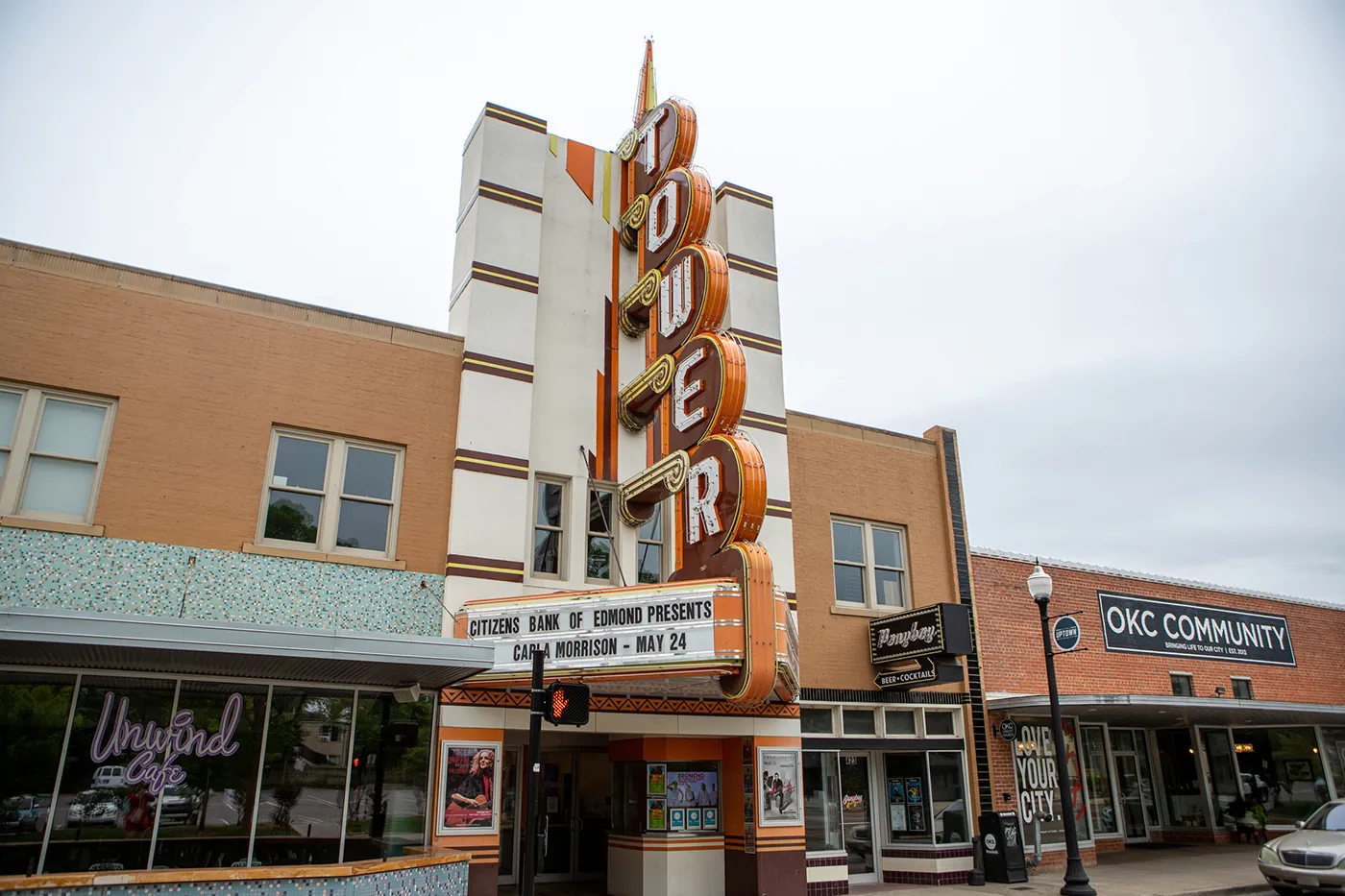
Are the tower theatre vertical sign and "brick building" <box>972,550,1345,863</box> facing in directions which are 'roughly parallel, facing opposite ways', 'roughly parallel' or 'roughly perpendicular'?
roughly perpendicular

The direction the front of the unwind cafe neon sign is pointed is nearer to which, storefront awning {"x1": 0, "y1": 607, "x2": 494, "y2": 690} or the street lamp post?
the storefront awning

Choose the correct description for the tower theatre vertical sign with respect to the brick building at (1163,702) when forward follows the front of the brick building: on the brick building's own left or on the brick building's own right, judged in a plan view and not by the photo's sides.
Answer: on the brick building's own right

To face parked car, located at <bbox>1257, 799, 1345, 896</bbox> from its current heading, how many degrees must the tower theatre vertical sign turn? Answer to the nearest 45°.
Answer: approximately 135° to its left

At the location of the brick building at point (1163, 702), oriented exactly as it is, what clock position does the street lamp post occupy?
The street lamp post is roughly at 2 o'clock from the brick building.

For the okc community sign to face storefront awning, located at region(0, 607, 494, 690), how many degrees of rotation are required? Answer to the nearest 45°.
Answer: approximately 90° to its right

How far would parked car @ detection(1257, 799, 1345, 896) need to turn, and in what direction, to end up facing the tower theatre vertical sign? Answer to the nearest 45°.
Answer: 0° — it already faces it

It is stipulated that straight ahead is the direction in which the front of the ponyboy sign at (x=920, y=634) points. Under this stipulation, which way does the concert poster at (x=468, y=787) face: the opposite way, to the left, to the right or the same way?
to the left

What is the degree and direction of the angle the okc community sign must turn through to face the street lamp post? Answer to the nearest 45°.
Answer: approximately 45° to its right

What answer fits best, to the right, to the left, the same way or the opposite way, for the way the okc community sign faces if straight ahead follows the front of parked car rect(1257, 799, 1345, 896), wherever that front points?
to the left

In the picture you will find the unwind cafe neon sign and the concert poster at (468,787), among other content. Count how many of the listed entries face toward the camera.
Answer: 2

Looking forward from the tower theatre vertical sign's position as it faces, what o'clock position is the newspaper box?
The newspaper box is roughly at 6 o'clock from the tower theatre vertical sign.

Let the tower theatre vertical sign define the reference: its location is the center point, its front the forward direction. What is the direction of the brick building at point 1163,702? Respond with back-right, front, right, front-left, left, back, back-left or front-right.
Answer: back

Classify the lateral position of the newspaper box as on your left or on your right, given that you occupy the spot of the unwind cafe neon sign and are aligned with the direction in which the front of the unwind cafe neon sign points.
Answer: on your left

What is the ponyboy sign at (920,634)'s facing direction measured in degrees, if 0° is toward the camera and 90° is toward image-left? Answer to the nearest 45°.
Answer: approximately 45°
